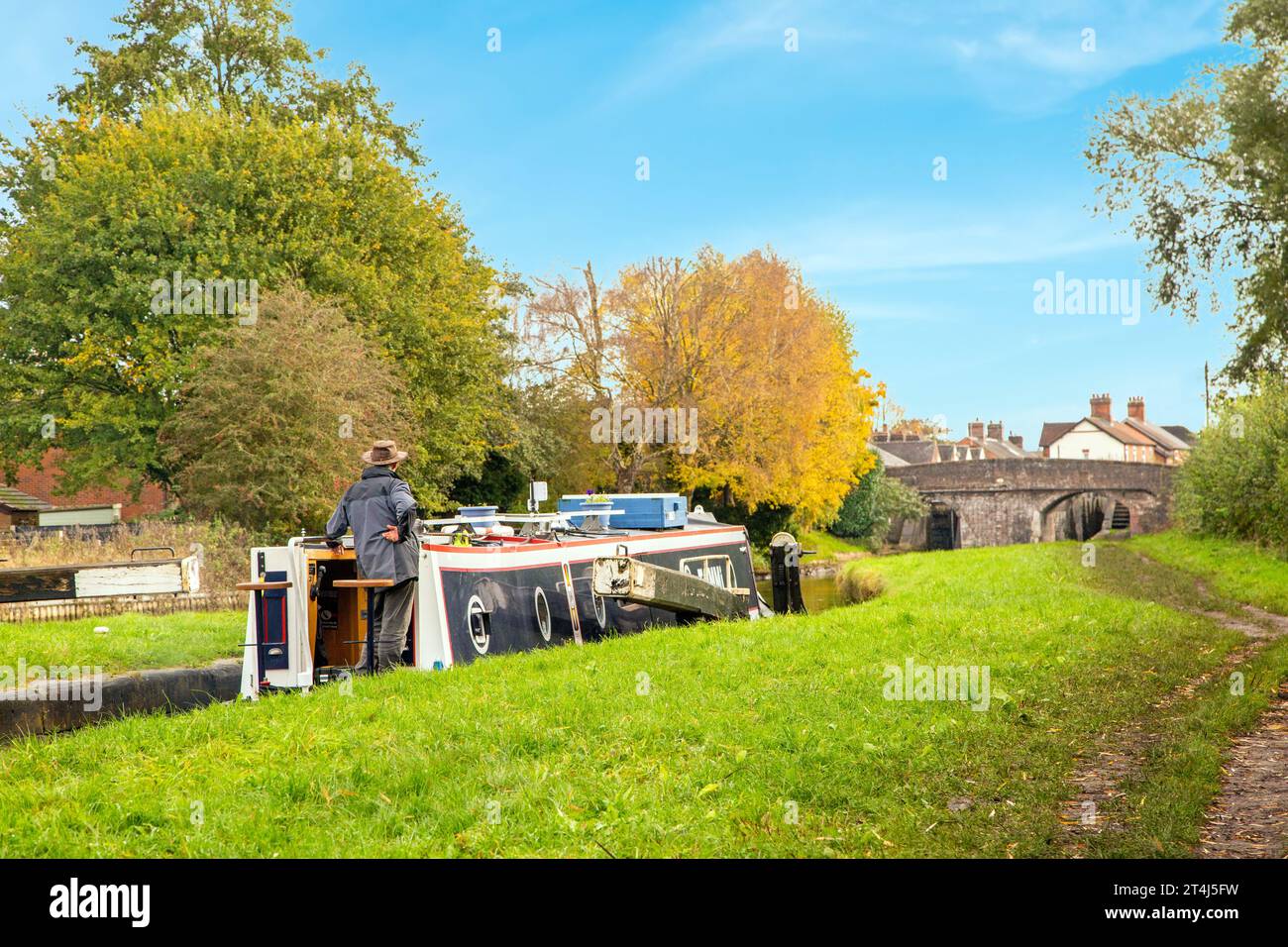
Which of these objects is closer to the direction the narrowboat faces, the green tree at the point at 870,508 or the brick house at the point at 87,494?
the green tree

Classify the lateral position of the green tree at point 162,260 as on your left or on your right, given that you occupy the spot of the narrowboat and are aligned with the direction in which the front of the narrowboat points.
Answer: on your left

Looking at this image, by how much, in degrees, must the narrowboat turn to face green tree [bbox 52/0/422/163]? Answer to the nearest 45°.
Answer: approximately 45° to its left

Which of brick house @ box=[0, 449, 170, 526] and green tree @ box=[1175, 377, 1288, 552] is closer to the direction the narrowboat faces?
the green tree

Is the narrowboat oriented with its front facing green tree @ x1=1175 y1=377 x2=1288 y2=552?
yes

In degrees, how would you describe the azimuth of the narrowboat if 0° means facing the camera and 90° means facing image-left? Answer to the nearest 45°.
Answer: approximately 225°

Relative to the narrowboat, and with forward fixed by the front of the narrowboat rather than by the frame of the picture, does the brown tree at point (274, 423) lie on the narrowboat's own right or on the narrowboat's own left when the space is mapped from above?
on the narrowboat's own left
